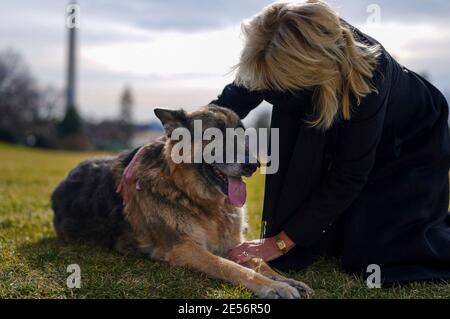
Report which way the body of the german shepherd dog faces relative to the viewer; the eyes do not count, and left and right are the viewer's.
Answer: facing the viewer and to the right of the viewer
